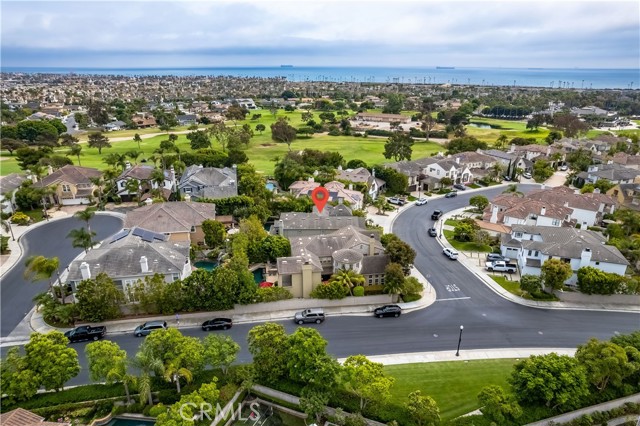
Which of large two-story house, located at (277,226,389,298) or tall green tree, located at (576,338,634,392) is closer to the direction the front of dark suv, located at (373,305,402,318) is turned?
the large two-story house

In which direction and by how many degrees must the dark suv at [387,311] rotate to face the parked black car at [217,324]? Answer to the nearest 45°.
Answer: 0° — it already faces it

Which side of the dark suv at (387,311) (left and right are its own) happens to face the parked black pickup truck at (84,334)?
front

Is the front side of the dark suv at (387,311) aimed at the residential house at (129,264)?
yes

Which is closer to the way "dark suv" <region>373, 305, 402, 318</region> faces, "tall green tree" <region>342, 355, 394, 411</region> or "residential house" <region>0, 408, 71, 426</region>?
the residential house

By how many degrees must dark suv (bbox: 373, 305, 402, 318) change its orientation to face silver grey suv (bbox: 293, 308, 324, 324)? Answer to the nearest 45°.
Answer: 0° — it already faces it

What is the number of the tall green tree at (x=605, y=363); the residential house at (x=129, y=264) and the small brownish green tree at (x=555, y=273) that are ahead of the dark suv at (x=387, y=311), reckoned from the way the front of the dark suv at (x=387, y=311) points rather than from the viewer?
1

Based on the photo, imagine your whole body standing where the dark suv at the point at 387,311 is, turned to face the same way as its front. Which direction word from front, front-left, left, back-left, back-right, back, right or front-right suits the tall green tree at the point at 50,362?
front-left

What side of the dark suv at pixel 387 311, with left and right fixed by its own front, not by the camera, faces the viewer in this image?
left

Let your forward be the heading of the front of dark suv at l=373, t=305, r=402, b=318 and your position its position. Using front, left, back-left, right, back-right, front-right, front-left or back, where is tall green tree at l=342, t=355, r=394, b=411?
left

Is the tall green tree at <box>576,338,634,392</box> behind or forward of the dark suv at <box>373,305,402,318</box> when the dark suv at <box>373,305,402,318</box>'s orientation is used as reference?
behind

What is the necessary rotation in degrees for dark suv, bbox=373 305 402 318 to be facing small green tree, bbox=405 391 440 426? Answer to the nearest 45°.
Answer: approximately 90° to its left

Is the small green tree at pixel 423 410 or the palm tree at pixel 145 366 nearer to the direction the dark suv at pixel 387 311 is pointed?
the palm tree

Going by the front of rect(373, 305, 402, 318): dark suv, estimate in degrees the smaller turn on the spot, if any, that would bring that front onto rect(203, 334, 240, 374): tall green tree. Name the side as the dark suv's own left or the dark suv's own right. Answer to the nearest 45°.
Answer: approximately 45° to the dark suv's own left
